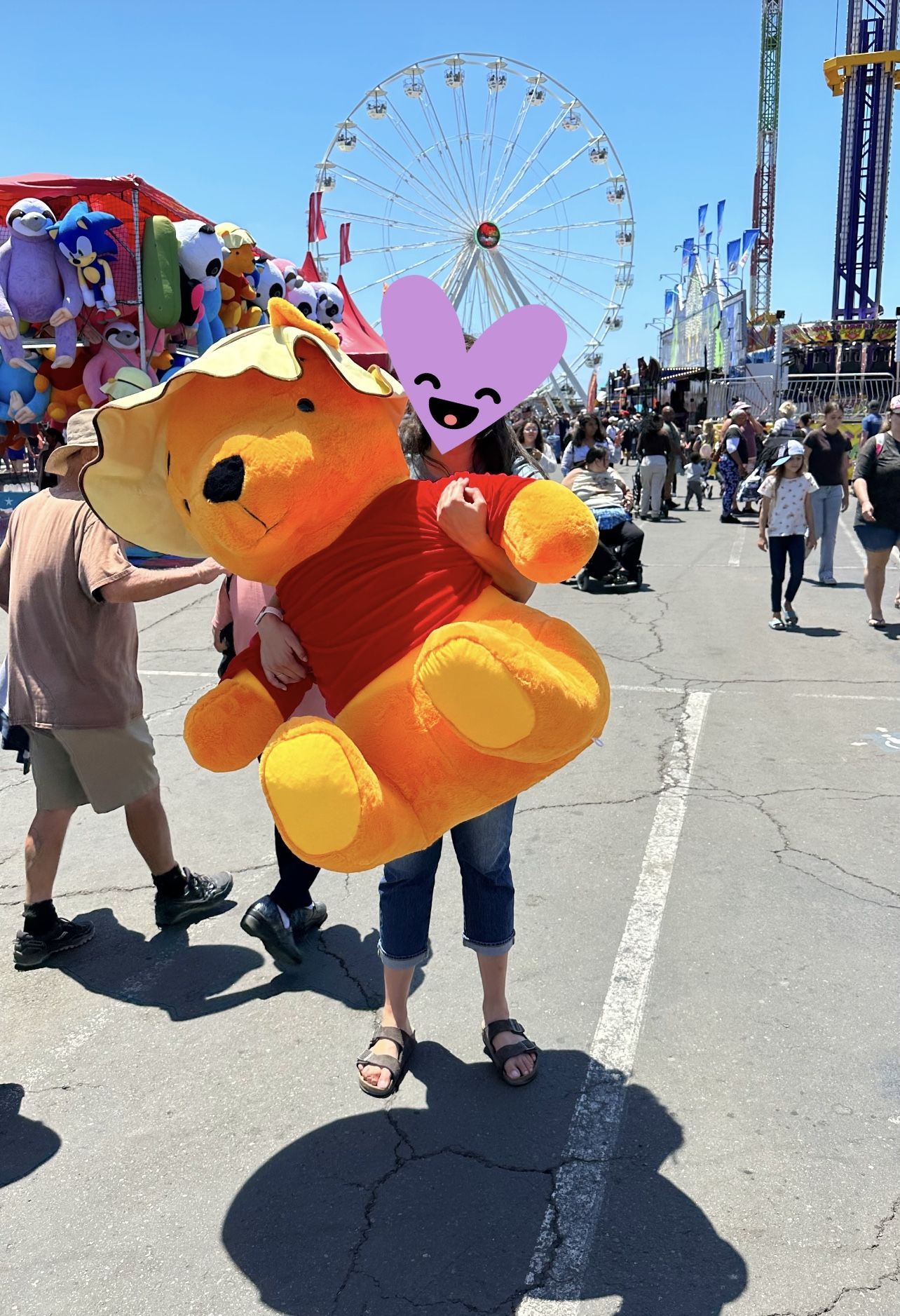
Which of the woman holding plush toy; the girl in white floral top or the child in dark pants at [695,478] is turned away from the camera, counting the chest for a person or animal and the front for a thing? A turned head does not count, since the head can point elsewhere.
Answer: the child in dark pants

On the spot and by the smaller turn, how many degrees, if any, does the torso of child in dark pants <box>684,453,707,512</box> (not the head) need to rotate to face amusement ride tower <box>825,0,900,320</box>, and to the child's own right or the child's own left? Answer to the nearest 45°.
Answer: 0° — they already face it

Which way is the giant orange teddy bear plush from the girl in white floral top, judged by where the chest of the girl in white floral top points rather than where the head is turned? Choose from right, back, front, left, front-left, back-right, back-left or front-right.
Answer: front

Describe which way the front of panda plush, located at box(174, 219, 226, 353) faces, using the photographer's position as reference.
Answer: facing the viewer and to the right of the viewer

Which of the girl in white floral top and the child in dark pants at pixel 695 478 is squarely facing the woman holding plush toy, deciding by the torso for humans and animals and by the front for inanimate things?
the girl in white floral top

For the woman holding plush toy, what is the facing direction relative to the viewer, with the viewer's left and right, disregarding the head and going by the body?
facing the viewer

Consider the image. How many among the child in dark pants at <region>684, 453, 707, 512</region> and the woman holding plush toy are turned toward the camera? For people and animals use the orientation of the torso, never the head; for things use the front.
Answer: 1

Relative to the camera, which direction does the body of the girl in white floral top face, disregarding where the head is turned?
toward the camera
